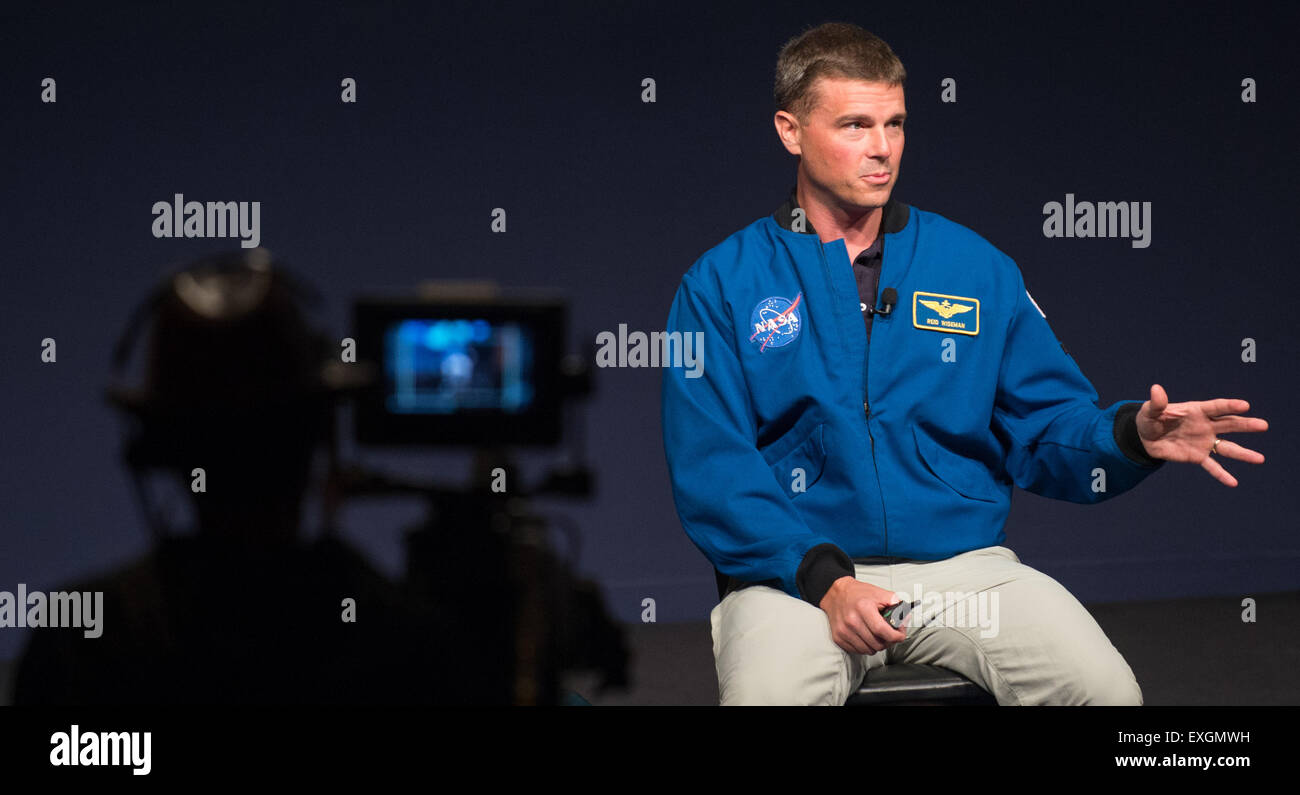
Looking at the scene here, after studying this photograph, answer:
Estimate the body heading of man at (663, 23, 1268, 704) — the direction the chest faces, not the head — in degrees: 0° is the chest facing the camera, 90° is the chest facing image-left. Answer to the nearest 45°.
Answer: approximately 0°
